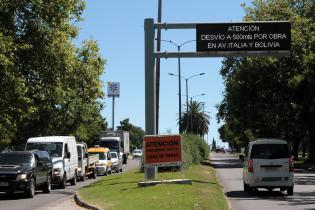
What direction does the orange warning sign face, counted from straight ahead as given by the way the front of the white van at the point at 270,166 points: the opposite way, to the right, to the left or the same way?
the opposite way

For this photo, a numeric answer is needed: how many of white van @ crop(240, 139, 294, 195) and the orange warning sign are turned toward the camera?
1

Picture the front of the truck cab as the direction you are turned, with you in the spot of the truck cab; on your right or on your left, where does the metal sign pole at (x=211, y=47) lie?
on your left

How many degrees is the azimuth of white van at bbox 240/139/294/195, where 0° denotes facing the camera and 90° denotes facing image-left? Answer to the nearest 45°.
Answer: approximately 180°

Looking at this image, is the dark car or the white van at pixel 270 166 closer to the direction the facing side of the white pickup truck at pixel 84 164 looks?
the dark car

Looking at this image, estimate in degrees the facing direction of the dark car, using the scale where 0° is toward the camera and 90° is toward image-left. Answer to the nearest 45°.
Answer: approximately 45°

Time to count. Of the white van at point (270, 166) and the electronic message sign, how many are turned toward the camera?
1
